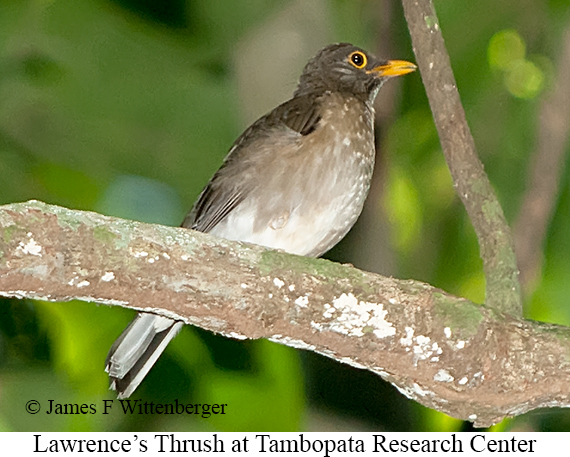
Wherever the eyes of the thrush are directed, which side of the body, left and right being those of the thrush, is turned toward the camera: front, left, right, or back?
right

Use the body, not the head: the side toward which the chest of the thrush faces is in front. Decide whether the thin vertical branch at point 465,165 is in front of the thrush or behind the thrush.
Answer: in front
